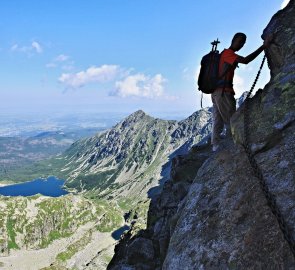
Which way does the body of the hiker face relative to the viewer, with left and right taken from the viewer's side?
facing to the right of the viewer

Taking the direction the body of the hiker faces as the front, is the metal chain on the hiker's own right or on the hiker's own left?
on the hiker's own right
